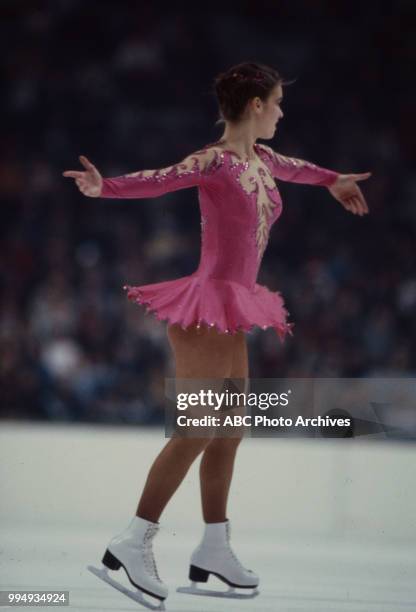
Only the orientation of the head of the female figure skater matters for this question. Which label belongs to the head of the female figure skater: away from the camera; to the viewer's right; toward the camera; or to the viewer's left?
to the viewer's right

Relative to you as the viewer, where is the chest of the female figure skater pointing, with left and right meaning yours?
facing the viewer and to the right of the viewer
